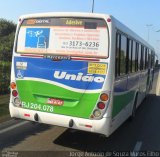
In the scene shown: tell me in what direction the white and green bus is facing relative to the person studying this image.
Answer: facing away from the viewer and to the right of the viewer
